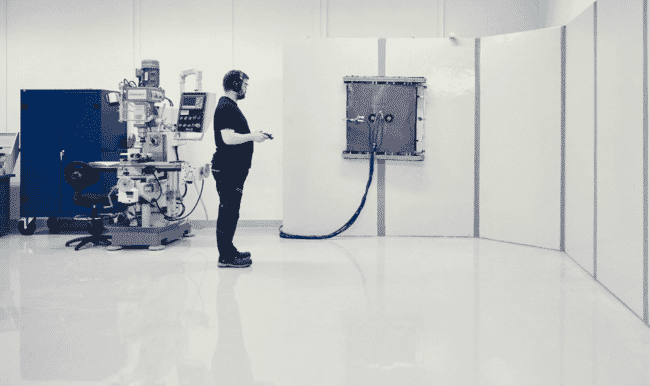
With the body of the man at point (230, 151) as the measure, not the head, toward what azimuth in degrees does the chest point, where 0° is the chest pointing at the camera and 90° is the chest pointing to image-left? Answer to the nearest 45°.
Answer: approximately 270°

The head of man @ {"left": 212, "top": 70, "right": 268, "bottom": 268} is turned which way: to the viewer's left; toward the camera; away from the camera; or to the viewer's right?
to the viewer's right

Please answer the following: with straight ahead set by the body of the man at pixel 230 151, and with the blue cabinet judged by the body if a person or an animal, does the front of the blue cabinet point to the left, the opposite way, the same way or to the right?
to the right

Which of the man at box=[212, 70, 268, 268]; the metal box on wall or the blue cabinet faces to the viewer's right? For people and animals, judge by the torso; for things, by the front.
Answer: the man

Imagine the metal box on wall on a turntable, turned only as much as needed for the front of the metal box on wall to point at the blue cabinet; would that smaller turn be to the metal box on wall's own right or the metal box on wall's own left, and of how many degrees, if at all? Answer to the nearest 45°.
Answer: approximately 90° to the metal box on wall's own right

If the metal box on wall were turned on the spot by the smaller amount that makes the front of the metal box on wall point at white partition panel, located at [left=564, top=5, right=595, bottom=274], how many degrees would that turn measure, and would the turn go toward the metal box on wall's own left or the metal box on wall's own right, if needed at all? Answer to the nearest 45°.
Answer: approximately 45° to the metal box on wall's own left

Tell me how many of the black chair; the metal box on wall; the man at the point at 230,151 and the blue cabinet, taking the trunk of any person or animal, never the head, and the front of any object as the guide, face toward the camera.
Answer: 2

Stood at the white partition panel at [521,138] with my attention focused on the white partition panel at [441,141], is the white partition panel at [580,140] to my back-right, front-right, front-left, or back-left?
back-left

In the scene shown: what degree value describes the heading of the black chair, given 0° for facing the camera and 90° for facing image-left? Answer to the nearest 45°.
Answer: approximately 225°

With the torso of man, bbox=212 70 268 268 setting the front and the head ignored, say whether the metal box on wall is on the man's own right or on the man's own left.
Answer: on the man's own left
